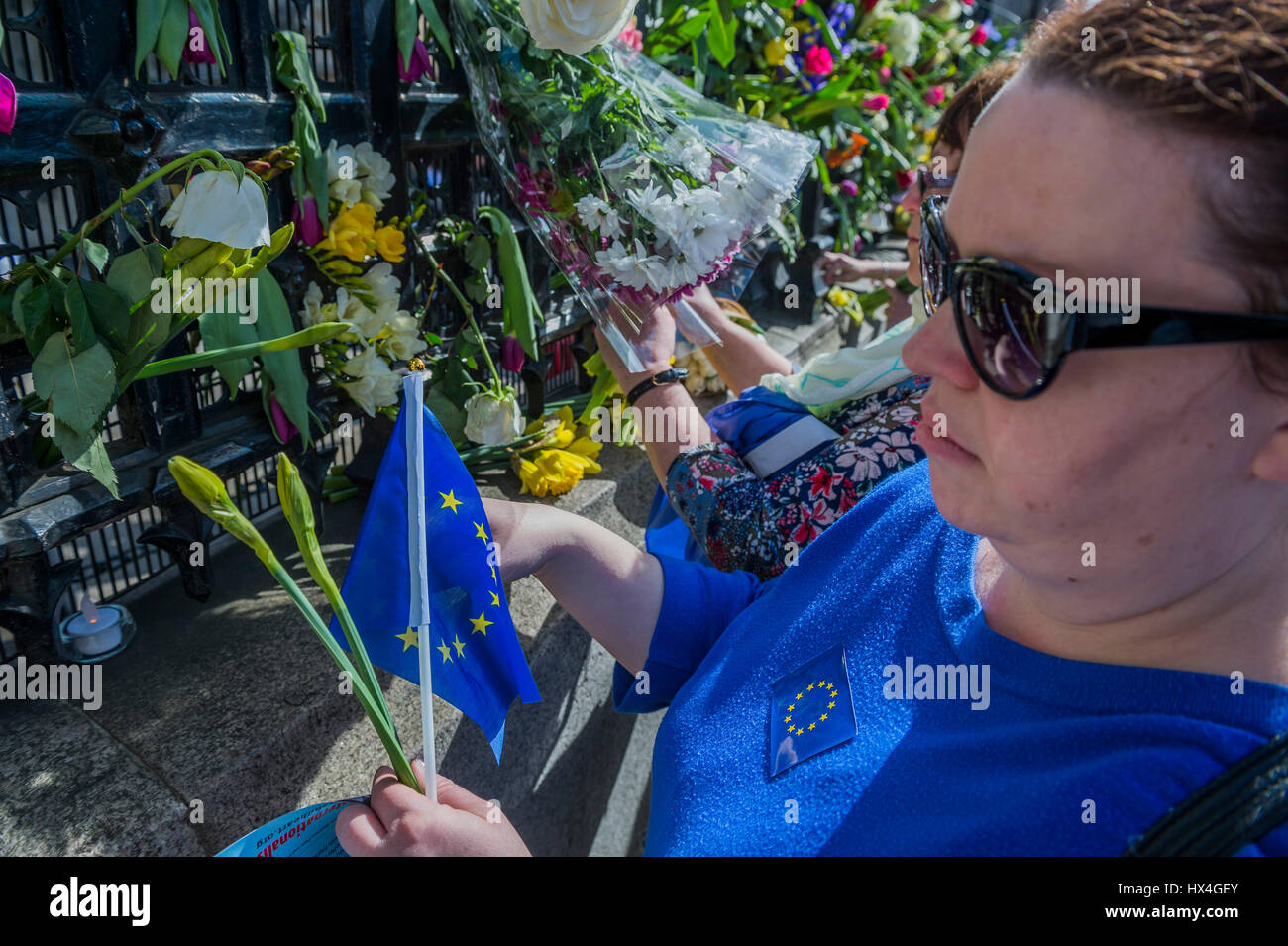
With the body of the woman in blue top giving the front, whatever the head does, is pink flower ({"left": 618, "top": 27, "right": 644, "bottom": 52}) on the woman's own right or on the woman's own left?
on the woman's own right

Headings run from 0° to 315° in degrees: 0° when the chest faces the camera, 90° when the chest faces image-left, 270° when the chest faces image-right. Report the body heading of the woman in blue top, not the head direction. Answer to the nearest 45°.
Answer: approximately 45°

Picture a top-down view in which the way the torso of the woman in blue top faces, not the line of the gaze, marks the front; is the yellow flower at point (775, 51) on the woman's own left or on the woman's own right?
on the woman's own right
